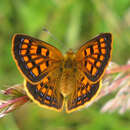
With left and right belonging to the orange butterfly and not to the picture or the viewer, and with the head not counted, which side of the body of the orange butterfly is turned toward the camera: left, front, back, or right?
back
